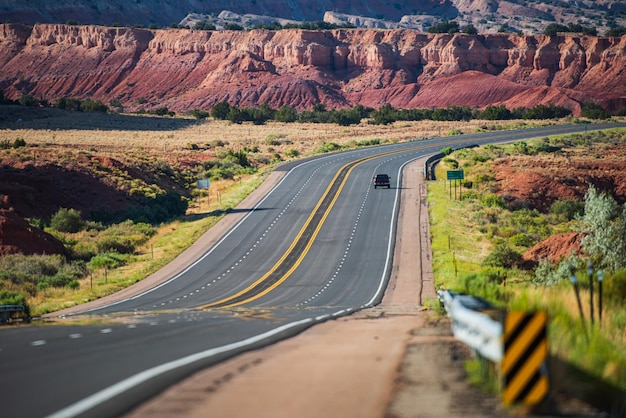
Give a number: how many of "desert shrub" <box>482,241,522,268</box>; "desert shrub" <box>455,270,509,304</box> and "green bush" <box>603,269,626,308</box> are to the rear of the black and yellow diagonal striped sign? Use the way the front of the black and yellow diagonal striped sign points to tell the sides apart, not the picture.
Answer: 3

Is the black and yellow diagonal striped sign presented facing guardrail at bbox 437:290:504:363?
no

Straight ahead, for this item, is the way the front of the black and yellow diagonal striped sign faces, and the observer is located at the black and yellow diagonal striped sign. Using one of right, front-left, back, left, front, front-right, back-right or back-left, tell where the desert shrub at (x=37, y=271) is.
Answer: back-right

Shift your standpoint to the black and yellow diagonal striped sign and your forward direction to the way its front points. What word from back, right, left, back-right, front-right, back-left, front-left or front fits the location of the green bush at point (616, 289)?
back

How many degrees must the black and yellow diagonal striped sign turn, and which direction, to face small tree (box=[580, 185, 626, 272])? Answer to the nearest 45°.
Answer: approximately 180°

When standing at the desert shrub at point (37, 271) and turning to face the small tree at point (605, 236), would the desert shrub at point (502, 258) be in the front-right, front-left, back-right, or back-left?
front-left

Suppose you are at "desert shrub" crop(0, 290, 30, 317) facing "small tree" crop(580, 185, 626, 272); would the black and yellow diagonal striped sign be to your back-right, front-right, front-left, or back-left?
front-right

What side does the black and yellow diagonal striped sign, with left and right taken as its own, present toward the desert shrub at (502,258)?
back

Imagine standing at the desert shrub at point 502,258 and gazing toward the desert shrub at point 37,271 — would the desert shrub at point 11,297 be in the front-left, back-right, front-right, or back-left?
front-left

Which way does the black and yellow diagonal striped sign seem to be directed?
toward the camera

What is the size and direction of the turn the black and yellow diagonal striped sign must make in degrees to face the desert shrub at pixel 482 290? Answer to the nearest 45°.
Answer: approximately 180°
